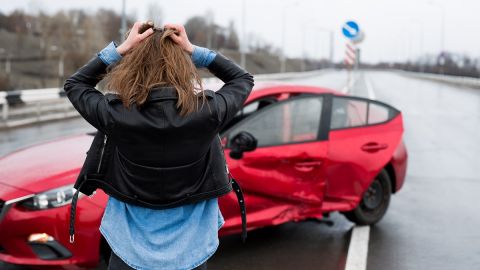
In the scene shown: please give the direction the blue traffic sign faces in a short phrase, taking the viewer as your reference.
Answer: facing the viewer

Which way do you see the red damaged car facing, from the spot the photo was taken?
facing the viewer and to the left of the viewer

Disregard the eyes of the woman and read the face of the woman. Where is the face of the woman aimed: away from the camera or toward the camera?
away from the camera

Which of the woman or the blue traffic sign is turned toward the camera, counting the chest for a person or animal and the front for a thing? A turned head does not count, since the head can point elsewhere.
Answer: the blue traffic sign

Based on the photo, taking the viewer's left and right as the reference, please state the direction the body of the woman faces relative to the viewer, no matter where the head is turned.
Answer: facing away from the viewer

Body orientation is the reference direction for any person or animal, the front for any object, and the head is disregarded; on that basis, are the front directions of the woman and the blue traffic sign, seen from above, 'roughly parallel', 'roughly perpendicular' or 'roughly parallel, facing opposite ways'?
roughly parallel, facing opposite ways

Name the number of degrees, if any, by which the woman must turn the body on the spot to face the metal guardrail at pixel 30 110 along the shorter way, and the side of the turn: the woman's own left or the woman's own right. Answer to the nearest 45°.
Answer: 0° — they already face it

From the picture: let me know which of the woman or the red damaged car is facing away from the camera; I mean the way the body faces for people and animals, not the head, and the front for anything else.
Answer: the woman

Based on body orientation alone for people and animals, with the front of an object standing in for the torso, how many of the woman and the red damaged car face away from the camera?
1

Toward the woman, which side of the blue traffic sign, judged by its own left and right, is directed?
front

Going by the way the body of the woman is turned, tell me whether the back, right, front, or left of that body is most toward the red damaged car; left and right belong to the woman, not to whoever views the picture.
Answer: front

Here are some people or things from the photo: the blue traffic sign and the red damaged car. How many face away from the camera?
0

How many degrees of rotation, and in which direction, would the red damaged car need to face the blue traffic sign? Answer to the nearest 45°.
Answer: approximately 135° to its right
